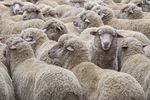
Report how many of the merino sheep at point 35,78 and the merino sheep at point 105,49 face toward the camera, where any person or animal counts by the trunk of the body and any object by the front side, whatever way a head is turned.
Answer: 1
